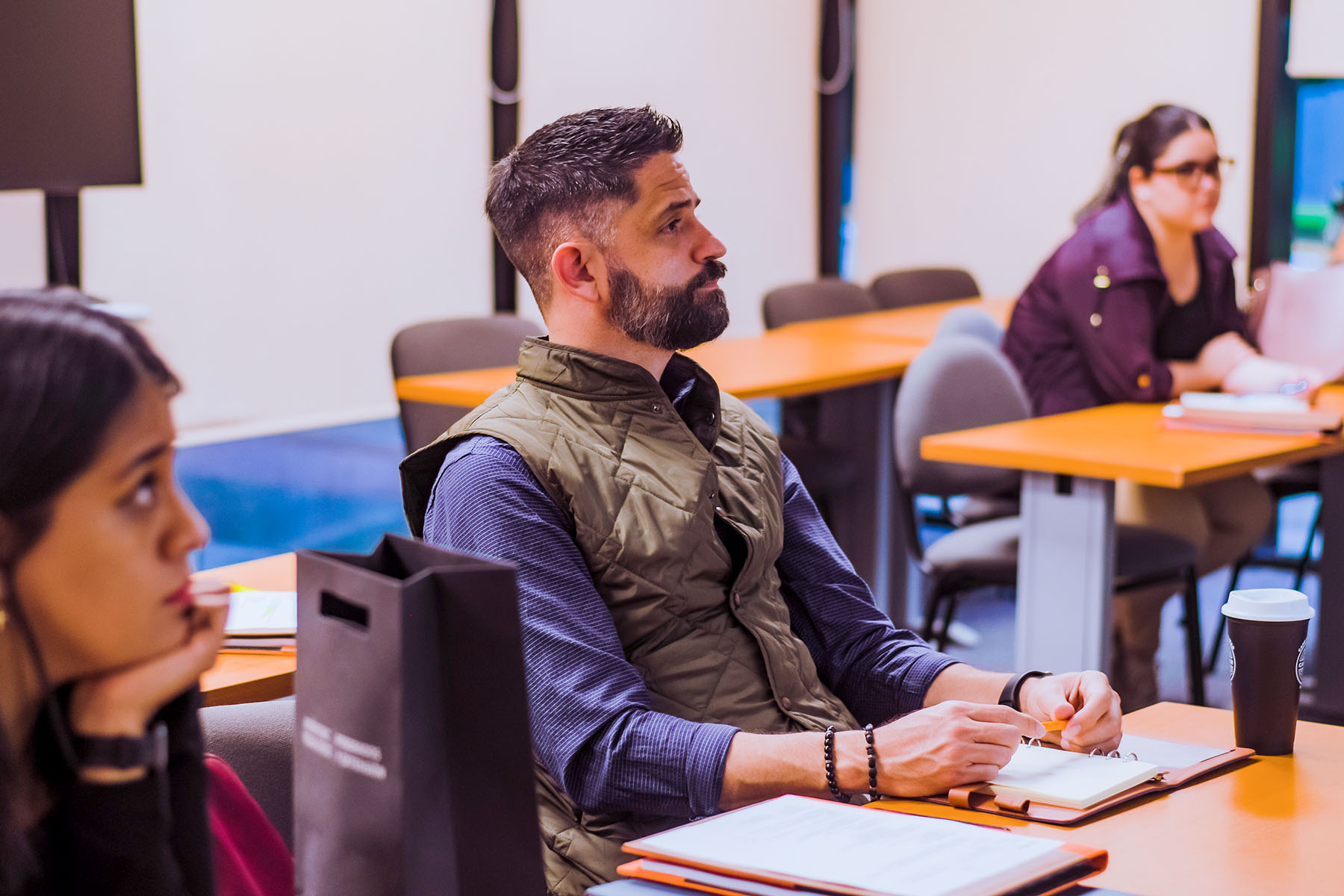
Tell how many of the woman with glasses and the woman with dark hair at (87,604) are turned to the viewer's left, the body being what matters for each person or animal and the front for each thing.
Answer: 0

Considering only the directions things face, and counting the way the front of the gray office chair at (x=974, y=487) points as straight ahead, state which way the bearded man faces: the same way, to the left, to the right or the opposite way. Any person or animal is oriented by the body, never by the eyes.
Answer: the same way

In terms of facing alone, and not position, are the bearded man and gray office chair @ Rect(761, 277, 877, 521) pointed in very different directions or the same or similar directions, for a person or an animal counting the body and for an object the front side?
same or similar directions

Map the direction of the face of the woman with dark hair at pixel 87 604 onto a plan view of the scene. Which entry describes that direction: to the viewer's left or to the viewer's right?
to the viewer's right

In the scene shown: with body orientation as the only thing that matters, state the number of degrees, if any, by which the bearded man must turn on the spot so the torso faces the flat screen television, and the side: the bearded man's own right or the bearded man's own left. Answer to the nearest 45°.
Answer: approximately 180°

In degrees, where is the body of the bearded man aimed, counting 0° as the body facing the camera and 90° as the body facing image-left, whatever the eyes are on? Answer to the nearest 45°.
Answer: approximately 315°

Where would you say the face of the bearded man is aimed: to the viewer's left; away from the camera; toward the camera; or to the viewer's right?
to the viewer's right

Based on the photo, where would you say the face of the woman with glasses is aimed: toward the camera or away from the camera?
toward the camera

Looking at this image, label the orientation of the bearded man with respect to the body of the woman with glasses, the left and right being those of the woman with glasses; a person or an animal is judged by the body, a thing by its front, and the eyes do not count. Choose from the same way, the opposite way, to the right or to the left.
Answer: the same way

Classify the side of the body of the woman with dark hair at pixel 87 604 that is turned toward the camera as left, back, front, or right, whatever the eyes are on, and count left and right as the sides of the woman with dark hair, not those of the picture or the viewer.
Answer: right

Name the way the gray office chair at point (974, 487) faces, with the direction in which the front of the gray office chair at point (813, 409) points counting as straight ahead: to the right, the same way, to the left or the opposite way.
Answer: the same way

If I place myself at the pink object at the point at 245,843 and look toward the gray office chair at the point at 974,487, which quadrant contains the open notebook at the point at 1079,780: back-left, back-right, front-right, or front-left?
front-right

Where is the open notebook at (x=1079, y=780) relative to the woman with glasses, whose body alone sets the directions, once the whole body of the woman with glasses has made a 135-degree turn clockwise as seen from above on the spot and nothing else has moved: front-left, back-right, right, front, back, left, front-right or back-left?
left

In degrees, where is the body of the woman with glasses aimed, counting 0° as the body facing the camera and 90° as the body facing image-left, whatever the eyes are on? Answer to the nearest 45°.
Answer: approximately 315°
